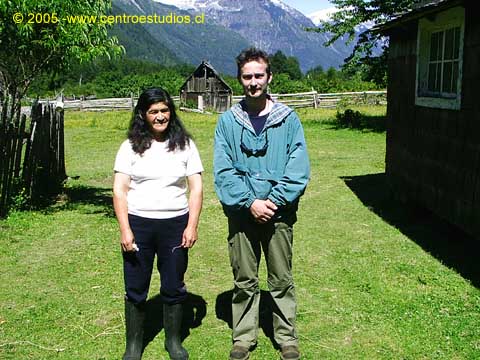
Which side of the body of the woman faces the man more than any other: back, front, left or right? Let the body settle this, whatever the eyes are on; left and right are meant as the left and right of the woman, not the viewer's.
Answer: left

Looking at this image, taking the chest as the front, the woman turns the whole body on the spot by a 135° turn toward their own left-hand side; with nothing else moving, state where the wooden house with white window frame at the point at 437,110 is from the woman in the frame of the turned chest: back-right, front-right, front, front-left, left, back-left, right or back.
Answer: front

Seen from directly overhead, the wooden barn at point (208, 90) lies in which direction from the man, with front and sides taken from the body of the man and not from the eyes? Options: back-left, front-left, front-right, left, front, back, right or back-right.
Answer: back

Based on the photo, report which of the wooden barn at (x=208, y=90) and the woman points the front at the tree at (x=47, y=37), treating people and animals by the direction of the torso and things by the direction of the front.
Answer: the wooden barn

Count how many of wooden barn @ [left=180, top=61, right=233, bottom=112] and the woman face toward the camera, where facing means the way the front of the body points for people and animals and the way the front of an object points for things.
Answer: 2

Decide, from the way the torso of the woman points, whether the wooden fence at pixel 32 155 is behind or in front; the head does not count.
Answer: behind

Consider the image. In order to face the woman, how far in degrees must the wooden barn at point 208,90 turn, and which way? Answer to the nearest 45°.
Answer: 0° — it already faces them

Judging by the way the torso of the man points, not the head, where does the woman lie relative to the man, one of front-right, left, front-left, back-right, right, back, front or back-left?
right

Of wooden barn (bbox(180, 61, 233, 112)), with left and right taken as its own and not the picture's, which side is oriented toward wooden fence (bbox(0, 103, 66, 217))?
front

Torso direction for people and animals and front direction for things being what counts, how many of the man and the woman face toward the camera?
2

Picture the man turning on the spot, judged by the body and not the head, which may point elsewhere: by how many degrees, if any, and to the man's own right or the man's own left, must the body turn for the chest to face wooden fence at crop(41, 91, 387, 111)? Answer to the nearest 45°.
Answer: approximately 180°

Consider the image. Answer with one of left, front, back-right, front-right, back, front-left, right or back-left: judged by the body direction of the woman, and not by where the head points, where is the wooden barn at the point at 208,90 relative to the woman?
back
